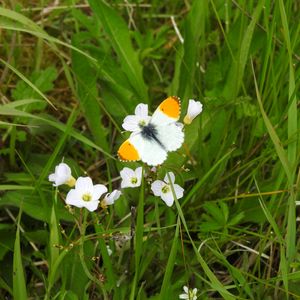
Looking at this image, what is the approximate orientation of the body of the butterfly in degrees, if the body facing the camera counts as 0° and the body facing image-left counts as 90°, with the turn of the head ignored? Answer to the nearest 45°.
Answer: approximately 135°
